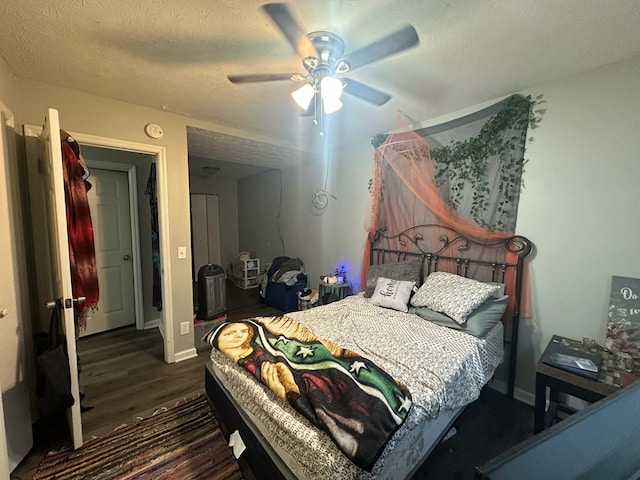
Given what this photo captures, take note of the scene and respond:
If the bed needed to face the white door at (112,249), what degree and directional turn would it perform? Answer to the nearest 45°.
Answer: approximately 45° to its right

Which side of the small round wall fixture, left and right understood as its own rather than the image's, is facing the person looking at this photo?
front

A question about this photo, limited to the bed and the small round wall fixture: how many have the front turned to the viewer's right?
0

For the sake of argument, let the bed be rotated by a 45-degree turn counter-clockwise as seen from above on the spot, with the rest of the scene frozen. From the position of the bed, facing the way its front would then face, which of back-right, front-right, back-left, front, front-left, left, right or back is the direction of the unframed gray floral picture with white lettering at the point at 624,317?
left

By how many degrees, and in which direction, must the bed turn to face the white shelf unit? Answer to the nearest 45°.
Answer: approximately 90° to its right

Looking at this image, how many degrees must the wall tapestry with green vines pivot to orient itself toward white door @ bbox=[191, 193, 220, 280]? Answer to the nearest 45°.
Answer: approximately 45° to its right

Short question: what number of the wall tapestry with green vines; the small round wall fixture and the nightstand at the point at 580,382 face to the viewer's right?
0

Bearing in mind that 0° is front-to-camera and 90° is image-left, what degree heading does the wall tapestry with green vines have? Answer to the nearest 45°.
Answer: approximately 45°

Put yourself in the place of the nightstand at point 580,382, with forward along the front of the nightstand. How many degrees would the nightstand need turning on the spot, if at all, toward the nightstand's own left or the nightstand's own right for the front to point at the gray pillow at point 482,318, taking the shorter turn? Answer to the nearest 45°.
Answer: approximately 45° to the nightstand's own right

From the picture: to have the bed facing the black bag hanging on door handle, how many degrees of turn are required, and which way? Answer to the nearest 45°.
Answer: approximately 45° to its right

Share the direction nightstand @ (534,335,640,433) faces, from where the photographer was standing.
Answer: facing the viewer and to the left of the viewer

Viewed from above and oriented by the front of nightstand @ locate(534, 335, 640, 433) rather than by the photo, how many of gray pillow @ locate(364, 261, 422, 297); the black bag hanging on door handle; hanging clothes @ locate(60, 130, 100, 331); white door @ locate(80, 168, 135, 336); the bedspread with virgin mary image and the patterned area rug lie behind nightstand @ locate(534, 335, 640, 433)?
0

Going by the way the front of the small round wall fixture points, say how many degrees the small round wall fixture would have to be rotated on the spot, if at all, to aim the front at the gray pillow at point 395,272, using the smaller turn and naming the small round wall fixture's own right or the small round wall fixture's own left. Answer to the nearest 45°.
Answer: approximately 45° to the small round wall fixture's own left

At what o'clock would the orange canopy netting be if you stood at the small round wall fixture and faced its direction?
The orange canopy netting is roughly at 10 o'clock from the small round wall fixture.

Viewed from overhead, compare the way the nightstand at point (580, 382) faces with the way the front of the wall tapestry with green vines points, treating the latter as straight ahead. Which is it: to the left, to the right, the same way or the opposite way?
the same way

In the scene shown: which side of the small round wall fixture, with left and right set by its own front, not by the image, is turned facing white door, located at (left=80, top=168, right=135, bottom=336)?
back

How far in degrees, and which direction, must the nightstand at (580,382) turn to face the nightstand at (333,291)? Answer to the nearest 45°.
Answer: approximately 45° to its right

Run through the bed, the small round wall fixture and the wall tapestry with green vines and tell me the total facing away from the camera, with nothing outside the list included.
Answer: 0

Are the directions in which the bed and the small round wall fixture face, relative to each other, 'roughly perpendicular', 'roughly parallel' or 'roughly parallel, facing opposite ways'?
roughly perpendicular

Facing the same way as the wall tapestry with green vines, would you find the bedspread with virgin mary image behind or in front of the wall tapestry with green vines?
in front

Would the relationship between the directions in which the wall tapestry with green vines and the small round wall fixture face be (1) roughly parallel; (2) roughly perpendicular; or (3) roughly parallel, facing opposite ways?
roughly perpendicular

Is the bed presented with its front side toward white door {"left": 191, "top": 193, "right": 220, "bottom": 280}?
no

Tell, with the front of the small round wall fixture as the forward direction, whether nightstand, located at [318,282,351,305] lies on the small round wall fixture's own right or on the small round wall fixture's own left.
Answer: on the small round wall fixture's own left

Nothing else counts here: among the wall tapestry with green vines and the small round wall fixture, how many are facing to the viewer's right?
0
